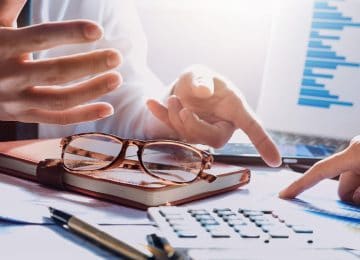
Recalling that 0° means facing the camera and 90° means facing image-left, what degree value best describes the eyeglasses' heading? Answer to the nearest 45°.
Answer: approximately 0°

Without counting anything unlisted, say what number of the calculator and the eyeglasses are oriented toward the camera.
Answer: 2

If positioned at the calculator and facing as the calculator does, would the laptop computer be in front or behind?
behind

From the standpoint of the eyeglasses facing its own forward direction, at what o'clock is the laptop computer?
The laptop computer is roughly at 7 o'clock from the eyeglasses.
